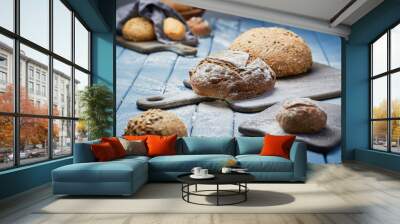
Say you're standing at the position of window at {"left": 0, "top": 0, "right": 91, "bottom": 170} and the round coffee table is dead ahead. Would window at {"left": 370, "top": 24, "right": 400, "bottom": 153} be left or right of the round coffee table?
left

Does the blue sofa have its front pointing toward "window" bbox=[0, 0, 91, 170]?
no

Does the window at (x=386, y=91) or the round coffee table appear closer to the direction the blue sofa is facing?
the round coffee table

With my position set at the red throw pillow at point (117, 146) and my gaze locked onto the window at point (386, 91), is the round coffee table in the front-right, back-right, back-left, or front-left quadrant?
front-right

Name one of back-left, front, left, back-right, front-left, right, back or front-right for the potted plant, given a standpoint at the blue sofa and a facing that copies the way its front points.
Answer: back-right

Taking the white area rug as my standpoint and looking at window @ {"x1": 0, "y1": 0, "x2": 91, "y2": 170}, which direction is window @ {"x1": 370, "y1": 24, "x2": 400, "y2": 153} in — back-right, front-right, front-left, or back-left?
back-right

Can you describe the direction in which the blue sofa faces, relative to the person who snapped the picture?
facing the viewer

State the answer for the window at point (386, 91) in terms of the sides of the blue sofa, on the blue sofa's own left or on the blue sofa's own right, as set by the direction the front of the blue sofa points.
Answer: on the blue sofa's own left
